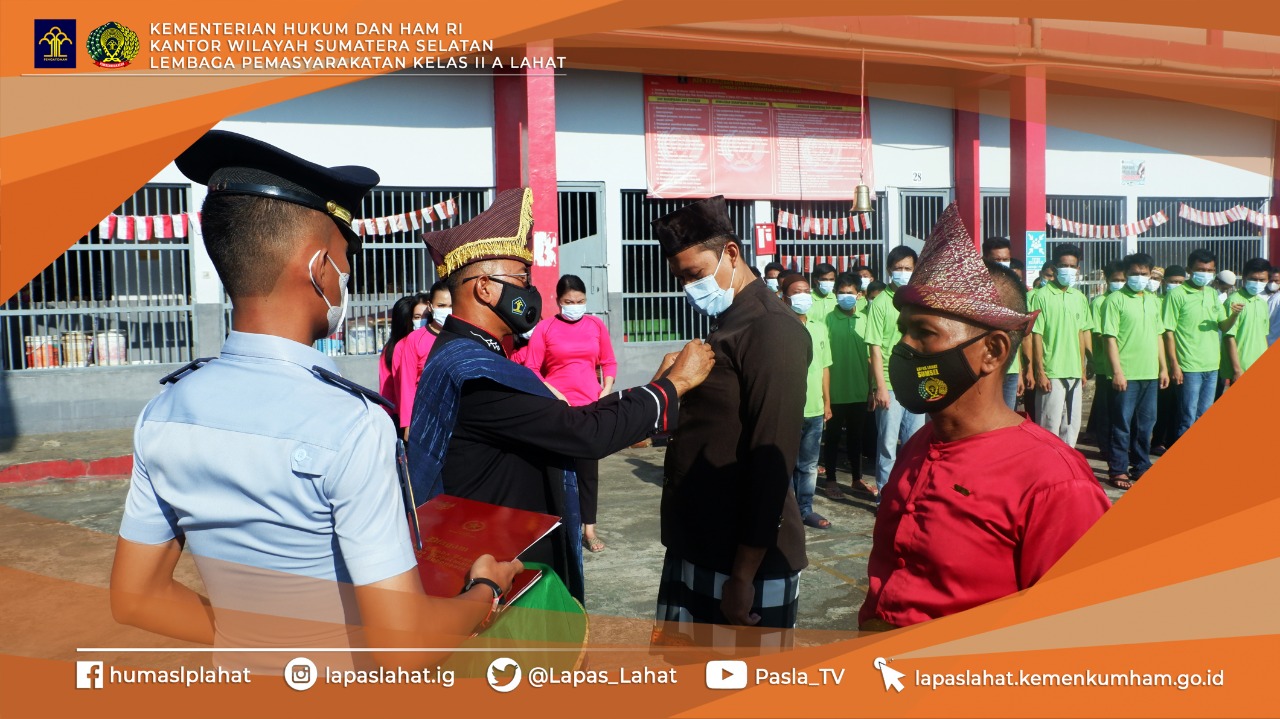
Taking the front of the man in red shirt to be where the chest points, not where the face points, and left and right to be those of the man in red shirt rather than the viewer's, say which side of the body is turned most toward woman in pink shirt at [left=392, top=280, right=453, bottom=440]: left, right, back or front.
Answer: right

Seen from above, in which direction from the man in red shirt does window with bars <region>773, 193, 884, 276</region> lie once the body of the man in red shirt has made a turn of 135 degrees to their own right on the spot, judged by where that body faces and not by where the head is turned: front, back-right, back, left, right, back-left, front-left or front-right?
front

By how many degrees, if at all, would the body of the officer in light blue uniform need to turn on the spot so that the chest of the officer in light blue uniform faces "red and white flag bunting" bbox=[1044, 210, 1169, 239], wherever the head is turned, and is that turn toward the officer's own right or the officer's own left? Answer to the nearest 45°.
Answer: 0° — they already face it

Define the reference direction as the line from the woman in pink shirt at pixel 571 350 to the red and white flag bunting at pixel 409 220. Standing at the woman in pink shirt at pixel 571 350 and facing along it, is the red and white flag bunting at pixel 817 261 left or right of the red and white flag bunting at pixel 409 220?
right

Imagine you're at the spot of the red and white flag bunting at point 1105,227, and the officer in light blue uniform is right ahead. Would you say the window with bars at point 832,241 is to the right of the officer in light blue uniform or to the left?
right

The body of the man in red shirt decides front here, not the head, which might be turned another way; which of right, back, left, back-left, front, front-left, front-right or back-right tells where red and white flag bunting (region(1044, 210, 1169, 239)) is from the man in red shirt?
back-right

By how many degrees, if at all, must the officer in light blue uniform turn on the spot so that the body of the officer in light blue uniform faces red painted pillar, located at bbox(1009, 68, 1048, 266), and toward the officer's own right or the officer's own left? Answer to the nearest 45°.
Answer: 0° — they already face it

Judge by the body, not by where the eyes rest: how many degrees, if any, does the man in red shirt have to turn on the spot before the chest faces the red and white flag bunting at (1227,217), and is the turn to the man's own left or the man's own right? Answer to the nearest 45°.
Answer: approximately 135° to the man's own right

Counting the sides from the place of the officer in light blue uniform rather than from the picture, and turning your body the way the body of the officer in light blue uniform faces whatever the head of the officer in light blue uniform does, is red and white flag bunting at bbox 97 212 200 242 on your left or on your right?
on your left

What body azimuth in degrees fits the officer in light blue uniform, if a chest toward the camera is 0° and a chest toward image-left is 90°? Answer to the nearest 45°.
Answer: approximately 225°

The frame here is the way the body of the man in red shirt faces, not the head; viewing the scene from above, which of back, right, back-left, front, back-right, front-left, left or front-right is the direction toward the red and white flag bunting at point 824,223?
back-right
